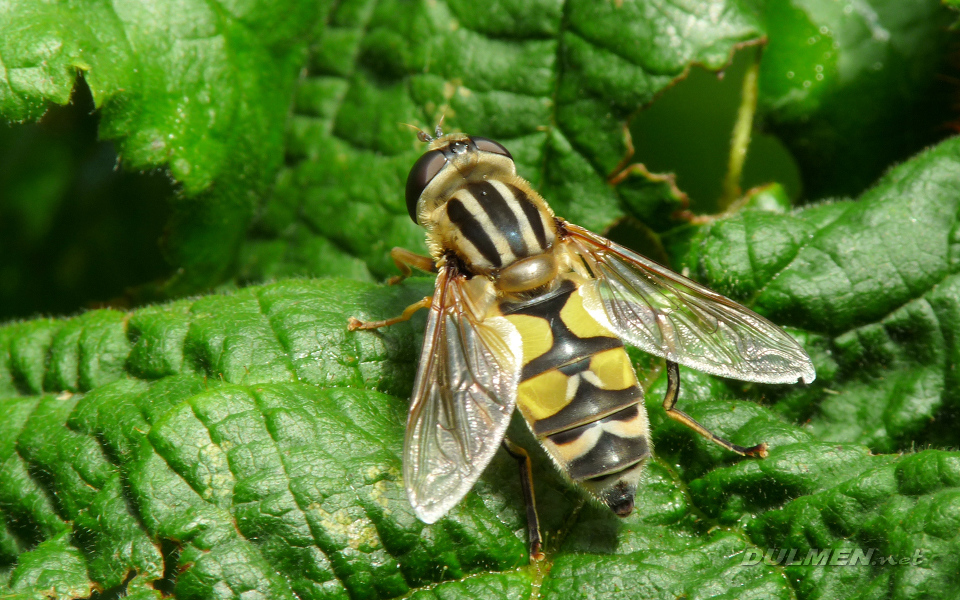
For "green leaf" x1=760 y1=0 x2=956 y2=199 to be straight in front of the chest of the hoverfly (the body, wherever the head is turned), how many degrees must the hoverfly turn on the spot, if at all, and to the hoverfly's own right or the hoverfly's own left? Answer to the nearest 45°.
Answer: approximately 90° to the hoverfly's own right

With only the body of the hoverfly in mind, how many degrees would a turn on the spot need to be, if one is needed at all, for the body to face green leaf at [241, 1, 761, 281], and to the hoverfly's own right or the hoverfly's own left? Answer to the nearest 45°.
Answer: approximately 45° to the hoverfly's own right

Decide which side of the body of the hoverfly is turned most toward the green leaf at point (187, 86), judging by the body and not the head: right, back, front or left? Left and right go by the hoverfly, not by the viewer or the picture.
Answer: front

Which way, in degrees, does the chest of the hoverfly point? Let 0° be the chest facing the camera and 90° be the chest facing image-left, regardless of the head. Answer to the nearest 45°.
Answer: approximately 135°
